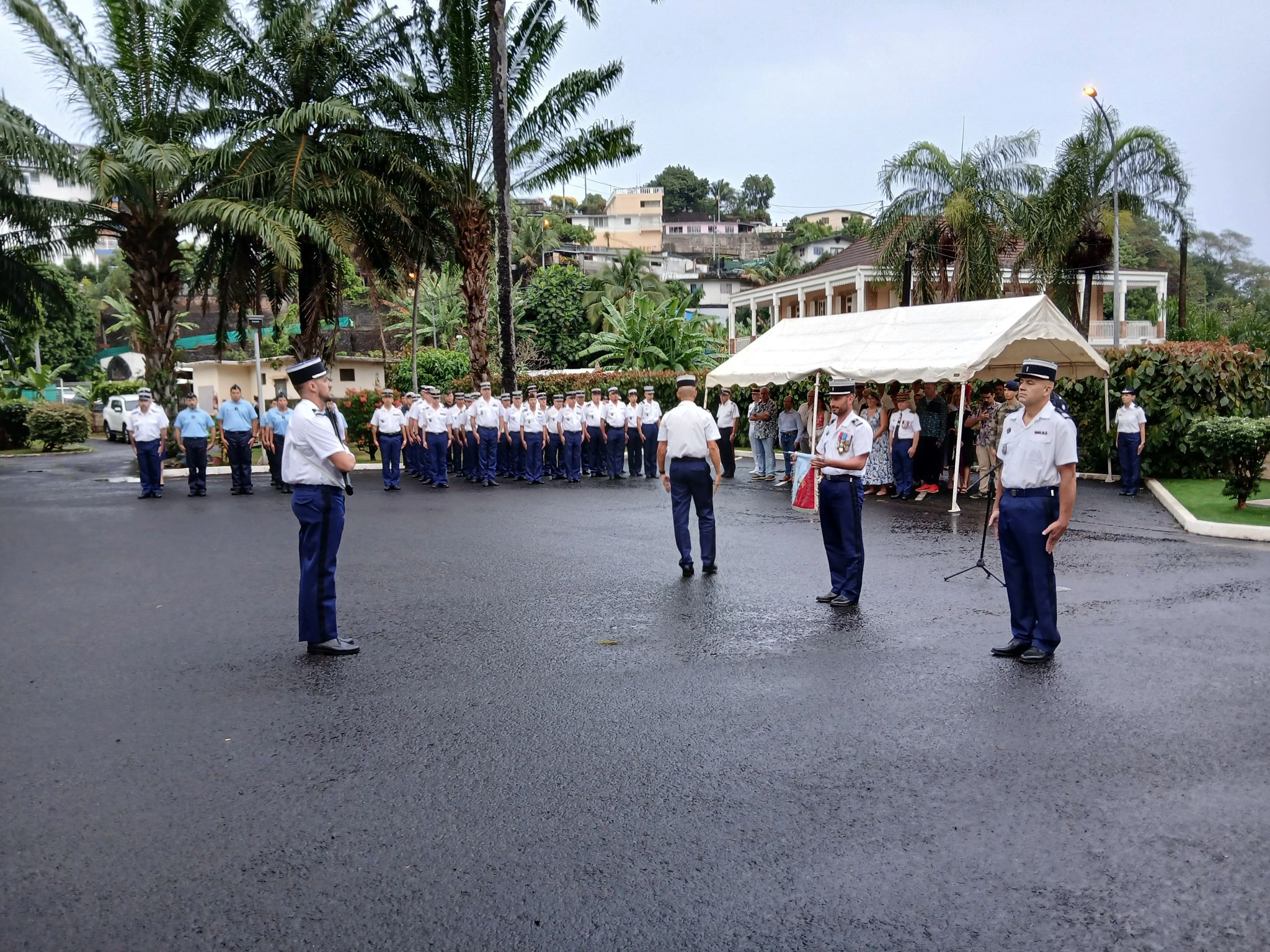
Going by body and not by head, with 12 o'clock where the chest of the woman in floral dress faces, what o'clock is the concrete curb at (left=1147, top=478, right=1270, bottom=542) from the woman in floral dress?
The concrete curb is roughly at 9 o'clock from the woman in floral dress.

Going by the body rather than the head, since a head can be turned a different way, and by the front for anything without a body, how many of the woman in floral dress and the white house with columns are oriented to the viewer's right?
0

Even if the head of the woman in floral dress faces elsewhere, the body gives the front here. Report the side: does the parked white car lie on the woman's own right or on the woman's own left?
on the woman's own right

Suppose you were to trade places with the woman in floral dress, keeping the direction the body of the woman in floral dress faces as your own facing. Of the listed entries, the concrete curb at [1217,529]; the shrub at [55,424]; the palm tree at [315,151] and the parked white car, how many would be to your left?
1

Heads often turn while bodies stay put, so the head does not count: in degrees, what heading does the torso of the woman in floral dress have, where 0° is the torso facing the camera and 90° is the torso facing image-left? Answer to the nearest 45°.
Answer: approximately 45°

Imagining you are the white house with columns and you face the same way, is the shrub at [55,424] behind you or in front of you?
in front

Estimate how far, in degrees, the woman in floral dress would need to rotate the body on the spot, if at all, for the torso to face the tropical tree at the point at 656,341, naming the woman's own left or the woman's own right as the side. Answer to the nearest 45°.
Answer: approximately 135° to the woman's own right

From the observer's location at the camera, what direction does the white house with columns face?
facing the viewer and to the left of the viewer
